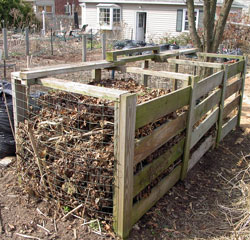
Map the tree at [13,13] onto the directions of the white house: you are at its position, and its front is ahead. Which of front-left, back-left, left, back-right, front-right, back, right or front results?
right

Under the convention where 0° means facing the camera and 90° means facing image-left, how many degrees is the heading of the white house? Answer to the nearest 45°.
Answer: approximately 0°

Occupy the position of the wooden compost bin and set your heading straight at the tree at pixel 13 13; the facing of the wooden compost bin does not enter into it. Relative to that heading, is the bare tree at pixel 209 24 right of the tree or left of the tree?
right

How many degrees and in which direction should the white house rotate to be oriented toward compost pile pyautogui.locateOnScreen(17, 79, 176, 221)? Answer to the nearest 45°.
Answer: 0° — it already faces it

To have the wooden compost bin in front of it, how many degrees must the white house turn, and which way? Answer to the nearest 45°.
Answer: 0° — it already faces it

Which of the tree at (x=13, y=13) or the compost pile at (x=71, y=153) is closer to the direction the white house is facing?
the compost pile

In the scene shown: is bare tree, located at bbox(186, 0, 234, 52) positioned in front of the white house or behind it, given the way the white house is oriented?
in front
